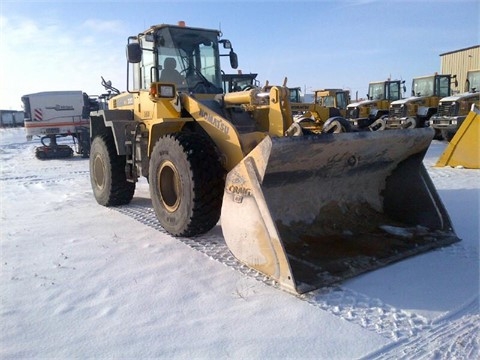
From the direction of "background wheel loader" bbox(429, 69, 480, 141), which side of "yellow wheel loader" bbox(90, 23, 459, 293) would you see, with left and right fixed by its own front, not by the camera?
left

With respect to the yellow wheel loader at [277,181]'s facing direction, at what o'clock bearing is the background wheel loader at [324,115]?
The background wheel loader is roughly at 8 o'clock from the yellow wheel loader.

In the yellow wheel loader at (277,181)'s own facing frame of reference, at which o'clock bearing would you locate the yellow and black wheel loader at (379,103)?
The yellow and black wheel loader is roughly at 8 o'clock from the yellow wheel loader.
